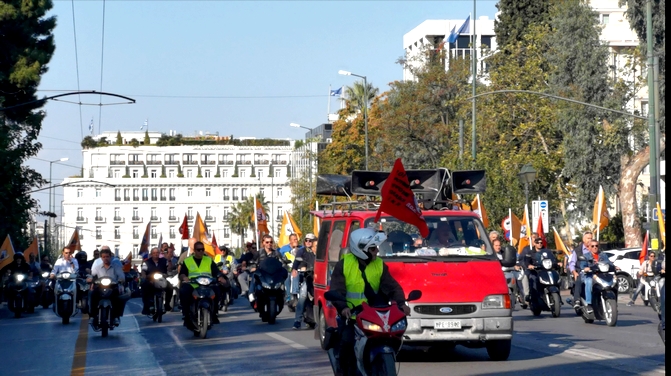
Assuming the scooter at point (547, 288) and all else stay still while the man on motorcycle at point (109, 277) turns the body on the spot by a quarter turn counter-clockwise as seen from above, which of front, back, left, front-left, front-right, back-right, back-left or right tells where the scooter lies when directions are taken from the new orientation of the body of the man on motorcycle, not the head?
front

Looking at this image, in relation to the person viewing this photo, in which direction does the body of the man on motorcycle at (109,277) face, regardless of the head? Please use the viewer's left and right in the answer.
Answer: facing the viewer

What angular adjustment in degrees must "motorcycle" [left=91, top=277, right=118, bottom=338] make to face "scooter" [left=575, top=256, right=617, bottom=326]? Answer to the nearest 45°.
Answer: approximately 90° to its left

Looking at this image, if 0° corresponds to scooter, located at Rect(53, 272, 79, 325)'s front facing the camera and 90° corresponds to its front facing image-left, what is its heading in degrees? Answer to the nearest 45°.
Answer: approximately 0°

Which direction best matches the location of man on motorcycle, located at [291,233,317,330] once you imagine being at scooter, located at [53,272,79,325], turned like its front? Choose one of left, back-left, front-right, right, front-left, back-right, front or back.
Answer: front-left

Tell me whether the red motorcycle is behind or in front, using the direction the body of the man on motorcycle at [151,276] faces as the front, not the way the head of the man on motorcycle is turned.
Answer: in front

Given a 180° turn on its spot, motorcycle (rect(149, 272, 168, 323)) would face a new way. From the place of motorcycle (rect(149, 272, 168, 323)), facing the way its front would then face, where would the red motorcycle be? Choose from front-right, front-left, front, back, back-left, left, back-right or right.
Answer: back

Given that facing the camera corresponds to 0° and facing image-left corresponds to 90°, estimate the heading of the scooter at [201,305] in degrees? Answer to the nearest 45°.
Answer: approximately 0°

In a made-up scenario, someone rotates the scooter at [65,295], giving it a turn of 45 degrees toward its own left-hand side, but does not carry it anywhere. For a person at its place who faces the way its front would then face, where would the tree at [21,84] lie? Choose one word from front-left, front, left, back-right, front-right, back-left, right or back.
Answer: back-left

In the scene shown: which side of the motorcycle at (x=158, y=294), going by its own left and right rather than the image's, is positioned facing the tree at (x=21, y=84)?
back

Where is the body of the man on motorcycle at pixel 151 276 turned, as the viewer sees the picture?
toward the camera
